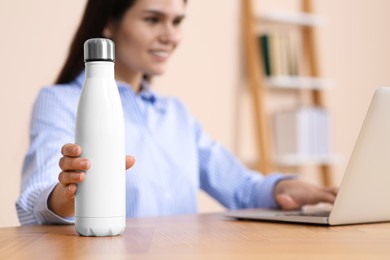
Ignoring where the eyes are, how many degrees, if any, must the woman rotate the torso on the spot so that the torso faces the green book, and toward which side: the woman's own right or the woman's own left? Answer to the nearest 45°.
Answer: approximately 135° to the woman's own left

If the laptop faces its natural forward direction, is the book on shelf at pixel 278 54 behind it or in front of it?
in front

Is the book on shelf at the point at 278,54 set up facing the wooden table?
yes

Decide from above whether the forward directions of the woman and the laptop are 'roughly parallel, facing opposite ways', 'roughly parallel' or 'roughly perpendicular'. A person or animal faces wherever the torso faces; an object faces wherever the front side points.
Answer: roughly parallel, facing opposite ways

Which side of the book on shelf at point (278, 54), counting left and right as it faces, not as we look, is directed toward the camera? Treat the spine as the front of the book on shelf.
front

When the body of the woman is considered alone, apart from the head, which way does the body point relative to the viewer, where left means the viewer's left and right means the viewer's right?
facing the viewer and to the right of the viewer

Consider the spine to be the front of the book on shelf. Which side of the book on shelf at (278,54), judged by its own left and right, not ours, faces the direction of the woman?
front

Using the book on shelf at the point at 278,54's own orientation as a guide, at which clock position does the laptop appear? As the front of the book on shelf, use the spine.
The laptop is roughly at 12 o'clock from the book on shelf.

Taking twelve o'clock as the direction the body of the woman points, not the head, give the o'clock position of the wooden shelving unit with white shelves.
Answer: The wooden shelving unit with white shelves is roughly at 8 o'clock from the woman.

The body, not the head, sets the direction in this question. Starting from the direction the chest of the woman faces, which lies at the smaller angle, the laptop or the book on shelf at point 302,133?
the laptop

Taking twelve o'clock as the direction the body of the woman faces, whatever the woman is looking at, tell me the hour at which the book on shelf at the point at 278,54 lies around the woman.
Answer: The book on shelf is roughly at 8 o'clock from the woman.

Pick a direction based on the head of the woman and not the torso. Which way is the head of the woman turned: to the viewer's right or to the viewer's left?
to the viewer's right

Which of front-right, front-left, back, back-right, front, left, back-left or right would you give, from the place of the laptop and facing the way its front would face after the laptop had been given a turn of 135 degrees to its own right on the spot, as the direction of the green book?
left

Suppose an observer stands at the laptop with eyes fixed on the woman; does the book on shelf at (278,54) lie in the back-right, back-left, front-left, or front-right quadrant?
front-right

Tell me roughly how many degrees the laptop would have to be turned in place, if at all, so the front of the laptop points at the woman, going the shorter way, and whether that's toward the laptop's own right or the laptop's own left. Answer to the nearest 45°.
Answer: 0° — it already faces them

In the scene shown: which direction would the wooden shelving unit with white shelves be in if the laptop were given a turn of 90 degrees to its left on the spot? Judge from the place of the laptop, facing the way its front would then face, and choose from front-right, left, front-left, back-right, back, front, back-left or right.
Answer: back-right

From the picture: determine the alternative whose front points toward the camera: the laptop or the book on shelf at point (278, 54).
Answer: the book on shelf

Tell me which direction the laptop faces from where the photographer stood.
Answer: facing away from the viewer and to the left of the viewer
